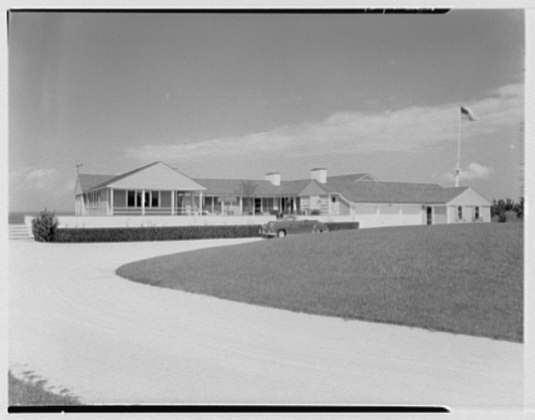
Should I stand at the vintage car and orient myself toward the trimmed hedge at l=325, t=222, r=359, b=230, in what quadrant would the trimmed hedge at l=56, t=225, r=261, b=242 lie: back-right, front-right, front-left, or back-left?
back-left

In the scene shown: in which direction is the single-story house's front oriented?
toward the camera
